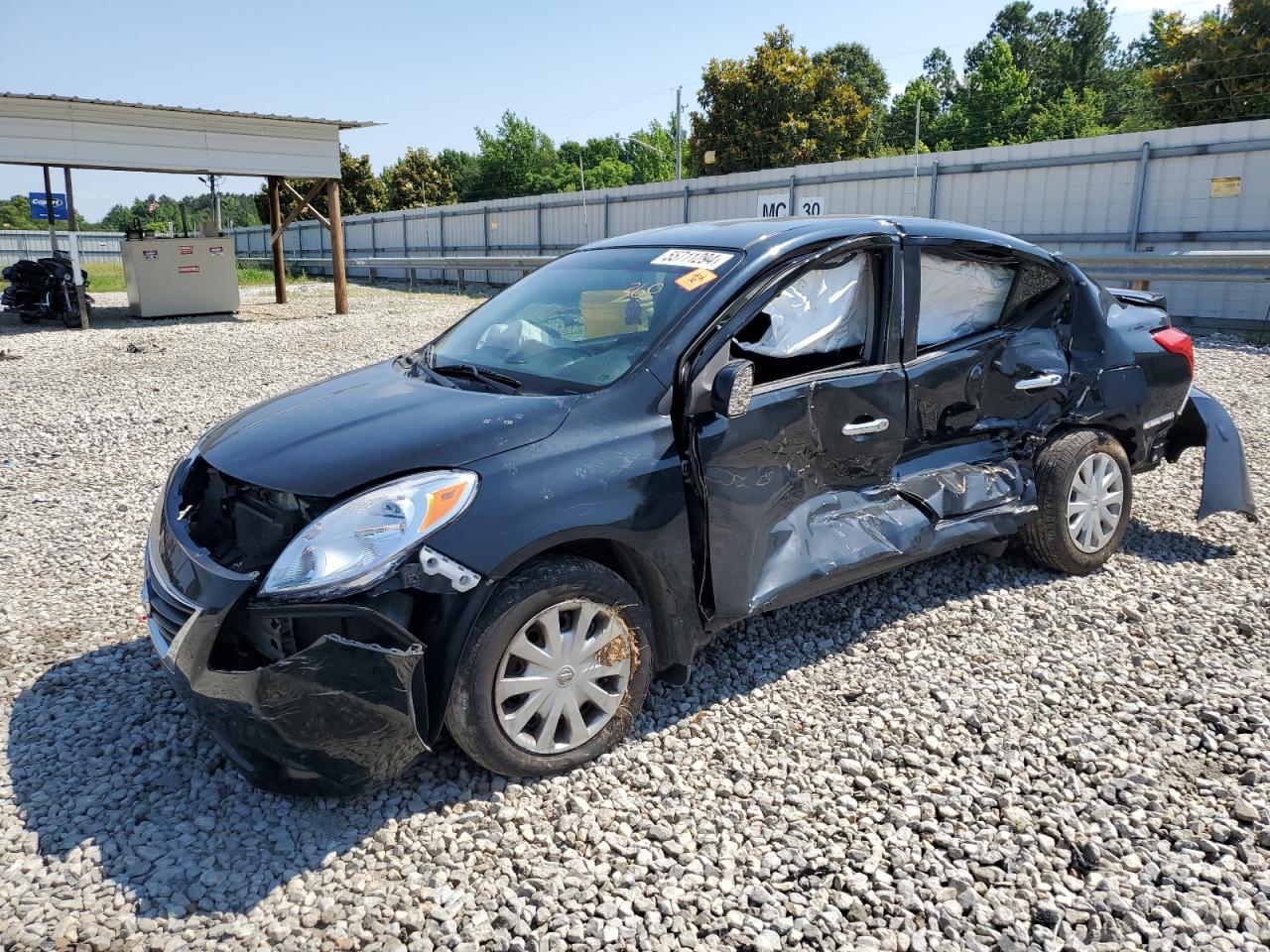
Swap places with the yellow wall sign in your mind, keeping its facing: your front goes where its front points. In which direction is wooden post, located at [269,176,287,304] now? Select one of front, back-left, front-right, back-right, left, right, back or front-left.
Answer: right

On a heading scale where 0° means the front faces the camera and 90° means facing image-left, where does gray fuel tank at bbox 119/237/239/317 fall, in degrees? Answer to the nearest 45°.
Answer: approximately 0°

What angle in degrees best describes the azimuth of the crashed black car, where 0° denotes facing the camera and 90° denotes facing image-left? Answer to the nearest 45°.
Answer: approximately 45°

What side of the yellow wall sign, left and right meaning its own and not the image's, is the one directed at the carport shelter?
right

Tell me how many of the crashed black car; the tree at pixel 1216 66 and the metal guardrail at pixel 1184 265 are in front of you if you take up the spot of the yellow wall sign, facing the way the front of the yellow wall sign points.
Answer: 2

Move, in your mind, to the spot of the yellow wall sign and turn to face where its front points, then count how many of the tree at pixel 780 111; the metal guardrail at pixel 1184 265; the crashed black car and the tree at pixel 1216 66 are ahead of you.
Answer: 2

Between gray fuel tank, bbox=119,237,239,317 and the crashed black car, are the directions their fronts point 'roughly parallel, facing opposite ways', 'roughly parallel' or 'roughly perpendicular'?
roughly perpendicular

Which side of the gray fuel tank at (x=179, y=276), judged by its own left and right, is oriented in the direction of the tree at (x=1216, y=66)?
left

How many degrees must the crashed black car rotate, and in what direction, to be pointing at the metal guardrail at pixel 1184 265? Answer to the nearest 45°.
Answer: approximately 180°

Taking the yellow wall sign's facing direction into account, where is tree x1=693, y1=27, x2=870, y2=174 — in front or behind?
behind

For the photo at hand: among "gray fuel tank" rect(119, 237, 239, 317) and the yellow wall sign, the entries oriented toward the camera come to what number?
2
